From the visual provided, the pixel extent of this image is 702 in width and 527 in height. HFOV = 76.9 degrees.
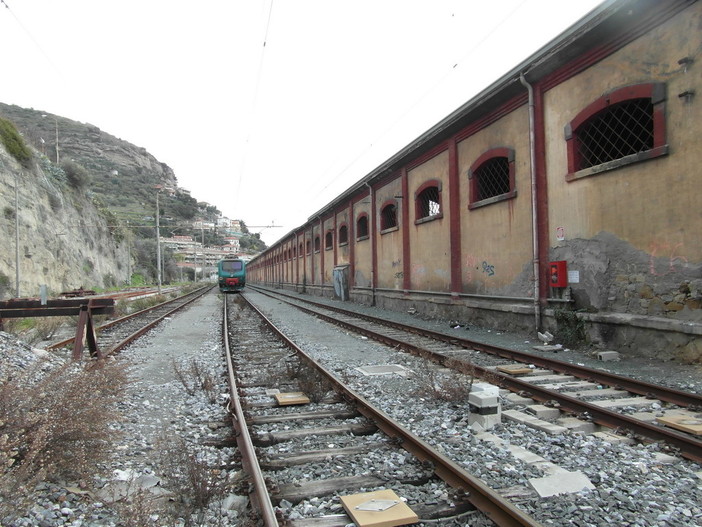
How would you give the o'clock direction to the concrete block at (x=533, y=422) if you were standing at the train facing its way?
The concrete block is roughly at 12 o'clock from the train.

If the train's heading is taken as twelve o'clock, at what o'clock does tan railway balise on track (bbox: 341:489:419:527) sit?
The tan railway balise on track is roughly at 12 o'clock from the train.

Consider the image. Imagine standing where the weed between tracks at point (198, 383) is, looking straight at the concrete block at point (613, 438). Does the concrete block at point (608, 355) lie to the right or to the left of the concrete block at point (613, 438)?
left

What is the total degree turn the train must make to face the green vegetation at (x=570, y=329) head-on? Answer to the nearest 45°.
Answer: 0° — it already faces it

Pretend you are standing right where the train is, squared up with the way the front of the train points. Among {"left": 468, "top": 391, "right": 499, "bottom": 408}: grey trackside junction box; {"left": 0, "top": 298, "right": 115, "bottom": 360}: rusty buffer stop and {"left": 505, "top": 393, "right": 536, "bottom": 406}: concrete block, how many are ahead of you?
3

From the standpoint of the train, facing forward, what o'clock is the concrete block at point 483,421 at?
The concrete block is roughly at 12 o'clock from the train.

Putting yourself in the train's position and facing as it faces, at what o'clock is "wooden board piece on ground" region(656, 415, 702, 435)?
The wooden board piece on ground is roughly at 12 o'clock from the train.

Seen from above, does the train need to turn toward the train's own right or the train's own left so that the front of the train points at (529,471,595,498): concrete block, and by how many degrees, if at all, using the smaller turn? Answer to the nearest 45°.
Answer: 0° — it already faces it

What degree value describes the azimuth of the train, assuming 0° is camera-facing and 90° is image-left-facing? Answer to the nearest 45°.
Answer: approximately 0°
